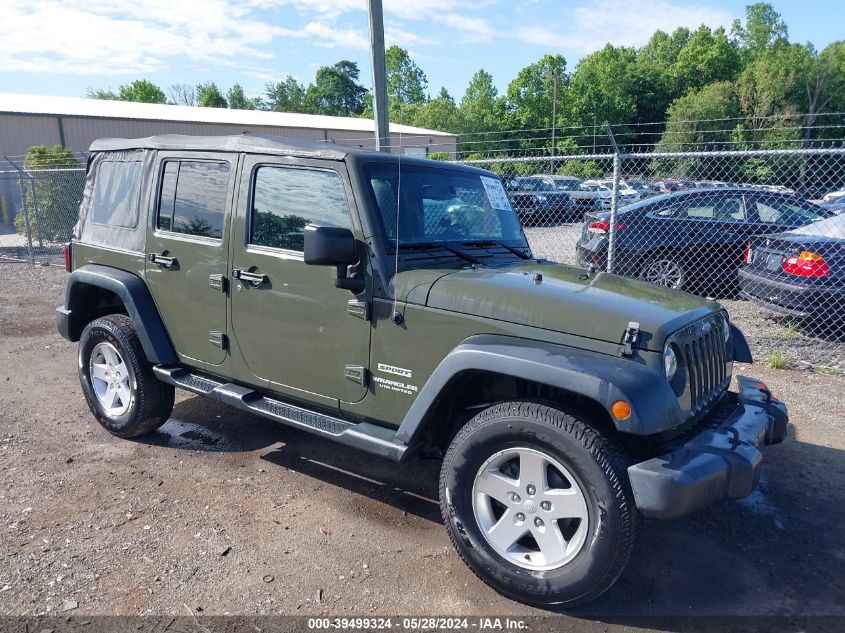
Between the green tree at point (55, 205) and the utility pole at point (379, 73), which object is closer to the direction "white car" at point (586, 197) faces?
the utility pole

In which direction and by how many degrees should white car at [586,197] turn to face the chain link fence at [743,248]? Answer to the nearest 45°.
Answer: approximately 45° to its right

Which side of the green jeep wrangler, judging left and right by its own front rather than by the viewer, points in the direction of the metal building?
back

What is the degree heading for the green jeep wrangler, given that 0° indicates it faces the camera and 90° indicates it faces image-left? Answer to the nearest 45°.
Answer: approximately 315°

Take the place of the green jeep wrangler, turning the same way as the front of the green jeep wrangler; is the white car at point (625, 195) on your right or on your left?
on your left

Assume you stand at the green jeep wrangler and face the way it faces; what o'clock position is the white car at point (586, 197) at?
The white car is roughly at 8 o'clock from the green jeep wrangler.

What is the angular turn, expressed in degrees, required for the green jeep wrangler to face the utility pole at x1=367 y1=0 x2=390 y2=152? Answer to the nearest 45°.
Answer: approximately 135° to its left

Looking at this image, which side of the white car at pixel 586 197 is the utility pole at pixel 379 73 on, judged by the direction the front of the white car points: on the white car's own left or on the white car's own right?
on the white car's own right

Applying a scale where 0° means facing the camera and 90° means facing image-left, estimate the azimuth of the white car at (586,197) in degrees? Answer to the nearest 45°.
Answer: approximately 315°
